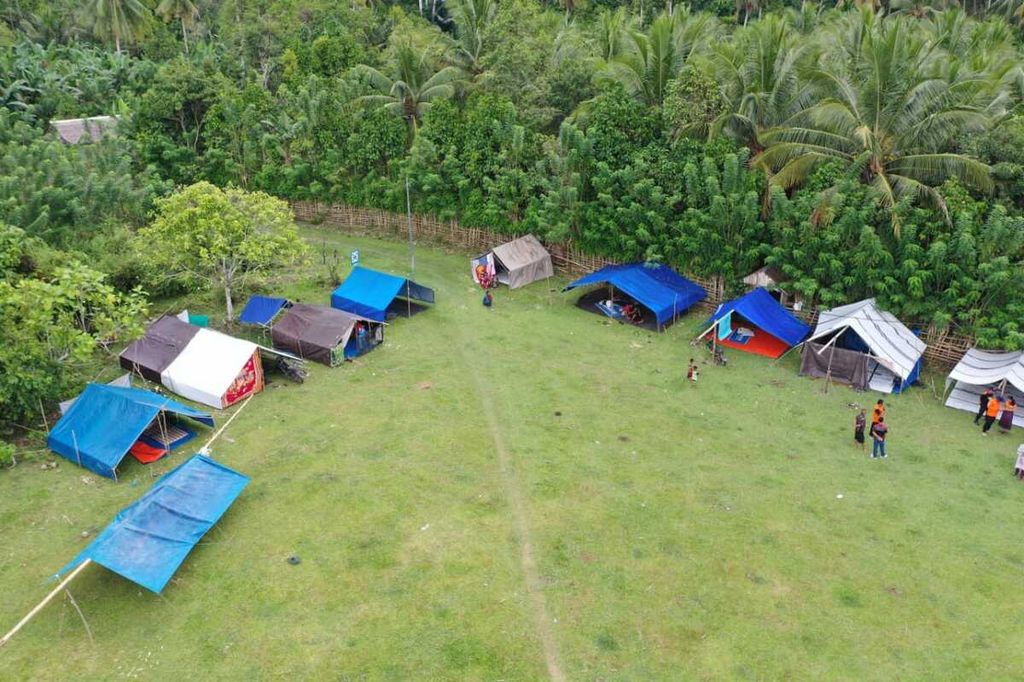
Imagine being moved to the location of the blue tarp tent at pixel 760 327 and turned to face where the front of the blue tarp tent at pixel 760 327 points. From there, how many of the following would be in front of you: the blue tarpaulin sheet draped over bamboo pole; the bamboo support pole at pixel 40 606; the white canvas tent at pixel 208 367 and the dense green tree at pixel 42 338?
4

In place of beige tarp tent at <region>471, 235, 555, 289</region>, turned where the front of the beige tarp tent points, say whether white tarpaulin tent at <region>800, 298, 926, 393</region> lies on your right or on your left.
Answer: on your left

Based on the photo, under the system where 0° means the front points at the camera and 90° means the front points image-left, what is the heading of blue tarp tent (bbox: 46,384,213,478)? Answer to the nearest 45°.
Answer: approximately 315°

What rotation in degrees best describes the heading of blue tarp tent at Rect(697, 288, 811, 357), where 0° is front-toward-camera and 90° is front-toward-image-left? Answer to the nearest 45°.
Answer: approximately 45°

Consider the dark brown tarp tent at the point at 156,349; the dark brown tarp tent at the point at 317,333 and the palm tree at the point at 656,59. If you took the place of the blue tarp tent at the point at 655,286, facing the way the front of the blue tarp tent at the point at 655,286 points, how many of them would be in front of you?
2

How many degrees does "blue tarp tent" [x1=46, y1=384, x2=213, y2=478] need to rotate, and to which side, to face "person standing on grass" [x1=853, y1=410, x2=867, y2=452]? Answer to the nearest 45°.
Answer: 0° — it already faces them

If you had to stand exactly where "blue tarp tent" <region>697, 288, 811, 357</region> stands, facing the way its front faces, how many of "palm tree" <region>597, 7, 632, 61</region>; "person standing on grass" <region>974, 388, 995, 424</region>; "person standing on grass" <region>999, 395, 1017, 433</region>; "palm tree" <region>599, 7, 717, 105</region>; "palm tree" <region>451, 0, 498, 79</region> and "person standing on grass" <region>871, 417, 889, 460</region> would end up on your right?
3

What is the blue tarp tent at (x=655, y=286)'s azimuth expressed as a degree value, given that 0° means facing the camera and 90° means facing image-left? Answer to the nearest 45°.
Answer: approximately 45°
